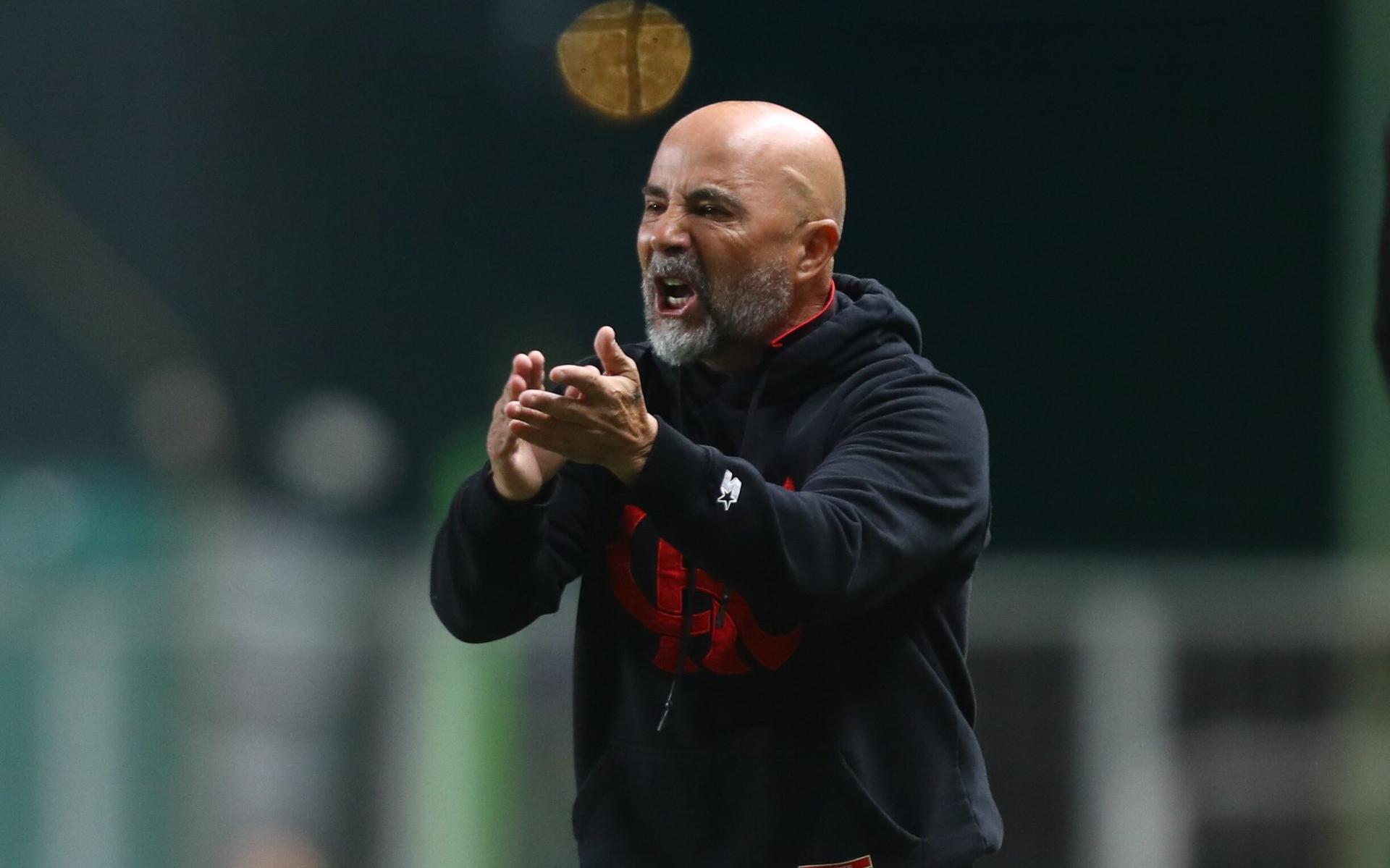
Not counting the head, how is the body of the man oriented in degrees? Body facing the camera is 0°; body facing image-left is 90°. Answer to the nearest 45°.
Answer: approximately 45°

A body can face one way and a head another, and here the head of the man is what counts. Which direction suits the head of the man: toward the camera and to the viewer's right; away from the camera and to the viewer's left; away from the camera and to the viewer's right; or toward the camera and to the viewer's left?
toward the camera and to the viewer's left
